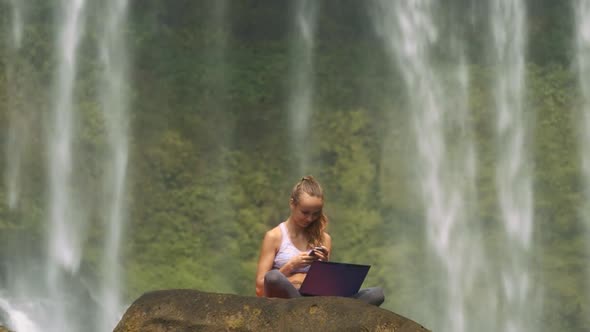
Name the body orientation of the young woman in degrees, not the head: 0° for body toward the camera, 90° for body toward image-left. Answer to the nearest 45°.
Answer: approximately 315°

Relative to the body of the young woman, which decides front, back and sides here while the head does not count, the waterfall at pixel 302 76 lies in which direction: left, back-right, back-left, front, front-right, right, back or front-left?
back-left

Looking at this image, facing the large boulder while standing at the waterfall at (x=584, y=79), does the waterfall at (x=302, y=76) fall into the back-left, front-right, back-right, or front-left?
front-right
